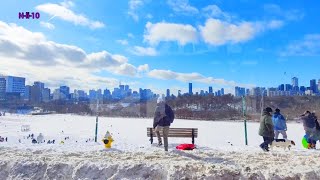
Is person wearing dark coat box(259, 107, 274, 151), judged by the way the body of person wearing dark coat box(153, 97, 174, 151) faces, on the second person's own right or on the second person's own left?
on the second person's own right

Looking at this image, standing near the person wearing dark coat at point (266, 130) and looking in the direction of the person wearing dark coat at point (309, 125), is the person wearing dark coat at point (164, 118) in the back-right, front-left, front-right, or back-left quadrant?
back-left

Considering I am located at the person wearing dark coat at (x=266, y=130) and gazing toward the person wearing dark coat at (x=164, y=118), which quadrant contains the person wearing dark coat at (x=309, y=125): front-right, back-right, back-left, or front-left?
back-right

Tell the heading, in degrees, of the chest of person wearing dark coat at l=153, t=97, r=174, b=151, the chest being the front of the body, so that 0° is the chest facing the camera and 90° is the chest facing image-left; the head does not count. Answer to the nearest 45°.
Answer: approximately 180°
